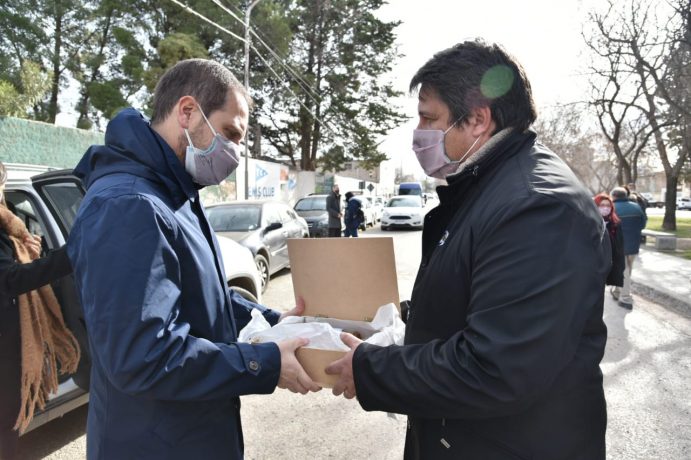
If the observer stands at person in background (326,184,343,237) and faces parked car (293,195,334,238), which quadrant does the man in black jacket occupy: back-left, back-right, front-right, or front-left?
back-left

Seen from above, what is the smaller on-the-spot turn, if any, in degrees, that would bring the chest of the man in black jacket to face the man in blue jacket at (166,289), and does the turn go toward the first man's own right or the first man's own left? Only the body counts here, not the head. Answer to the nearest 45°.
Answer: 0° — they already face them

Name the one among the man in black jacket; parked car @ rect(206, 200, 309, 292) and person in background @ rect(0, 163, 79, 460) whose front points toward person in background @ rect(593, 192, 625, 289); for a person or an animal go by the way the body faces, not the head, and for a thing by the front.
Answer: person in background @ rect(0, 163, 79, 460)

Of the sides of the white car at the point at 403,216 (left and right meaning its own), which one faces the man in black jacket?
front

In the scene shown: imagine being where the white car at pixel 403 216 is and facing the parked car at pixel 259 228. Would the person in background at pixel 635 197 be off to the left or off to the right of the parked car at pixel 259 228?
left

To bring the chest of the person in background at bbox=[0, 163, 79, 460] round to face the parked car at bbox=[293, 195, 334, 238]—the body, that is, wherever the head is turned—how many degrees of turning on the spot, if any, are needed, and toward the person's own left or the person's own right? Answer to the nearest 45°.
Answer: approximately 45° to the person's own left

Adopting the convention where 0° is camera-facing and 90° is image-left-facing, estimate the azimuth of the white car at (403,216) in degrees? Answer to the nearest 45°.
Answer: approximately 0°

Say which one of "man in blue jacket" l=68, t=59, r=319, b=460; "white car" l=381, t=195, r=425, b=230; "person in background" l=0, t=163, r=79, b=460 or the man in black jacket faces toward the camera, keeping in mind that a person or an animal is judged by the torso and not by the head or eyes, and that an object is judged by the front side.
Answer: the white car

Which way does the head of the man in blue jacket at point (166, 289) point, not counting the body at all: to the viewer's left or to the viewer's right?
to the viewer's right

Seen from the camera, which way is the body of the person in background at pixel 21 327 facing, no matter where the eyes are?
to the viewer's right

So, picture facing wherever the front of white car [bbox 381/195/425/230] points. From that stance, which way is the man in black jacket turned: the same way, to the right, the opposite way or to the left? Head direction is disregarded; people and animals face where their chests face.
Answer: to the right

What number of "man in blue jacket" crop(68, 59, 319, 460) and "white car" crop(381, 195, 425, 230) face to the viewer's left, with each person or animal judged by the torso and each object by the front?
0

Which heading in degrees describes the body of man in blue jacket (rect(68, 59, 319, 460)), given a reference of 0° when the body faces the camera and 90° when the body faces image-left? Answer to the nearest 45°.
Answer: approximately 270°

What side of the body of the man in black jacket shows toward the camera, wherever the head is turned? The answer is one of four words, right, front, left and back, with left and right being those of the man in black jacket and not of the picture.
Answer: left

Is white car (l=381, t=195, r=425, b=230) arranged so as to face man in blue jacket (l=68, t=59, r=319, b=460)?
yes

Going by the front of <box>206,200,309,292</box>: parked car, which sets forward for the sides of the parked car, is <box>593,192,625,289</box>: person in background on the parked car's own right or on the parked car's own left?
on the parked car's own left

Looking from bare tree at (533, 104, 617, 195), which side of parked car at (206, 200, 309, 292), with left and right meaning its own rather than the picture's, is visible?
back

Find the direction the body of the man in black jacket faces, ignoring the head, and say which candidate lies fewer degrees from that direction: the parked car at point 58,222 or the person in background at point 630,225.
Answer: the parked car

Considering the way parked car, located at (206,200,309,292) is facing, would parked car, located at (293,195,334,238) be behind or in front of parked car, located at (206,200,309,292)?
behind

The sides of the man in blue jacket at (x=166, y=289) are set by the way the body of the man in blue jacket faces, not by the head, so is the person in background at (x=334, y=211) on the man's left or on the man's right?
on the man's left
